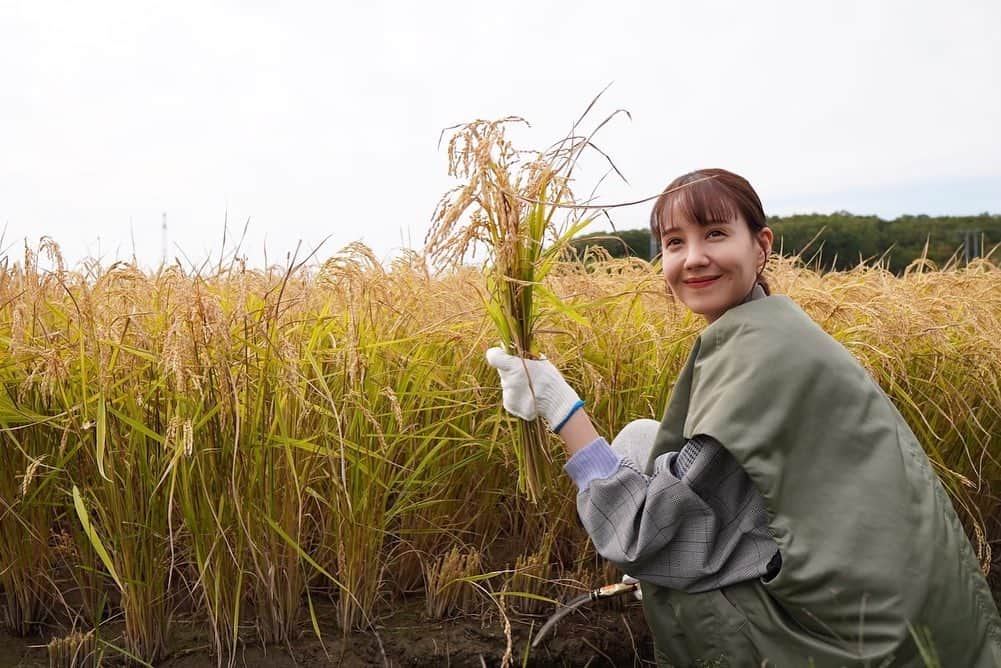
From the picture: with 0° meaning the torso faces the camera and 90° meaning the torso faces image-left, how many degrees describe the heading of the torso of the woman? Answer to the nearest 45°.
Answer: approximately 90°
